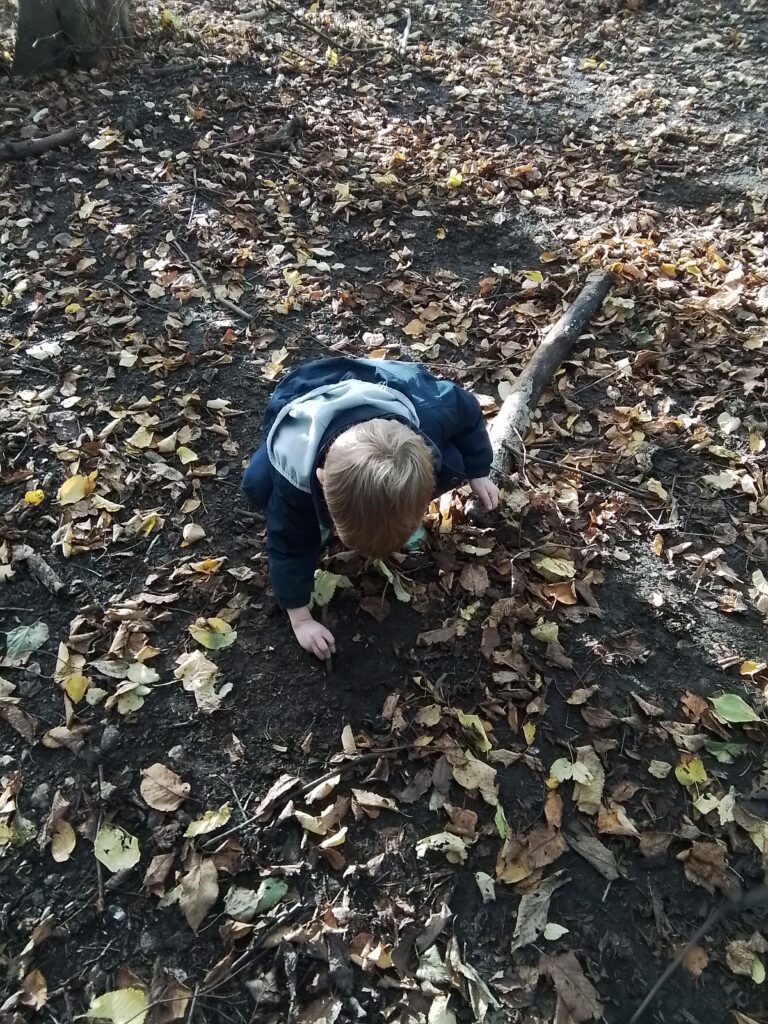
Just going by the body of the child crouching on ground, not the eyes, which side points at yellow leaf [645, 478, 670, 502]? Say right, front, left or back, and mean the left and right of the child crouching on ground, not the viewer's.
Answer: left

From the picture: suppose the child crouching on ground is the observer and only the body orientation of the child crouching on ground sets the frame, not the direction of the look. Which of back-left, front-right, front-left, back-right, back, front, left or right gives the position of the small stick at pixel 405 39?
back-left

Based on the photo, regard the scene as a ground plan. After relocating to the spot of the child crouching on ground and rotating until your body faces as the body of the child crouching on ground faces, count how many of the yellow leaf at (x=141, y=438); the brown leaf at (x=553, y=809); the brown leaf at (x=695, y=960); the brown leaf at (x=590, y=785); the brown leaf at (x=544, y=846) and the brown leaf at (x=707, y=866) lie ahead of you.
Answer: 5

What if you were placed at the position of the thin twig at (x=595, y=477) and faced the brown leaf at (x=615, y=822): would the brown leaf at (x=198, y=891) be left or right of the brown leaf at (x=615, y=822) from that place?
right

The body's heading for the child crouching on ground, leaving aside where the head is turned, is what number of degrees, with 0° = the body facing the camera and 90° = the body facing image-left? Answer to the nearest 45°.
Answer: approximately 315°

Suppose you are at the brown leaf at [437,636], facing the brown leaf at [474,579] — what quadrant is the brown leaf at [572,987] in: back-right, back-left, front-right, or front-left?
back-right

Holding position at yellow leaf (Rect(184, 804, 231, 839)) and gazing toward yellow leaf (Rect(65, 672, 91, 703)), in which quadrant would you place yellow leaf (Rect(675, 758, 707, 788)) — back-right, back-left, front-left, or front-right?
back-right

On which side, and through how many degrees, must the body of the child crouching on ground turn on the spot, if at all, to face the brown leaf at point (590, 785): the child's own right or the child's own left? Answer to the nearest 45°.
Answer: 0° — they already face it

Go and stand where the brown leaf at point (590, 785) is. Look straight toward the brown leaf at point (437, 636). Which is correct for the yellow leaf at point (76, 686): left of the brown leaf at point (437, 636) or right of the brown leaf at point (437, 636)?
left

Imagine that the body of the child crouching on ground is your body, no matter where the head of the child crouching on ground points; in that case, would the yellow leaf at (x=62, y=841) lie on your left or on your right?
on your right
